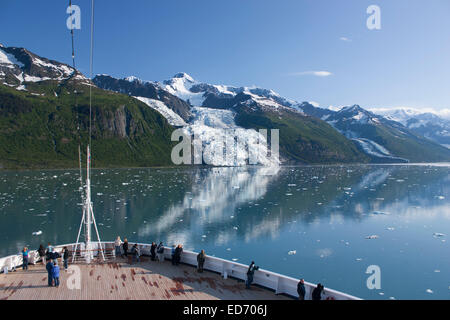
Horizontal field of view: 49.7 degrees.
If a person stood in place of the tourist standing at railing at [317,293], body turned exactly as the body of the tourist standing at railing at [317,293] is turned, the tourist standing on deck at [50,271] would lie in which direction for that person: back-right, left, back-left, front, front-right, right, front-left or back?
back-left

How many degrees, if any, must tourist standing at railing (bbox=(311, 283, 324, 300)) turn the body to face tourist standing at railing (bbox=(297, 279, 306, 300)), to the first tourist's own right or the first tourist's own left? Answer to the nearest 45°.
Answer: approximately 90° to the first tourist's own left

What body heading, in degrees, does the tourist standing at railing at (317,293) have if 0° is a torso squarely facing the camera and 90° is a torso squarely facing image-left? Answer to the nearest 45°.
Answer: approximately 225°

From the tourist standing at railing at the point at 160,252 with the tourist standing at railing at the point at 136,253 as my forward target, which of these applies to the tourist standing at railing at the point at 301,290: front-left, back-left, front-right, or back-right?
back-left

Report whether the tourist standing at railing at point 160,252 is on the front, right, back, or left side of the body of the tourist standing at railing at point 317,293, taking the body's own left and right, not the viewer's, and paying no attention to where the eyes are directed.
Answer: left

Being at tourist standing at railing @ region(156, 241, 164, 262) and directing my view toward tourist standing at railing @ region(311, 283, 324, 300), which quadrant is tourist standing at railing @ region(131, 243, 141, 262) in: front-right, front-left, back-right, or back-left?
back-right

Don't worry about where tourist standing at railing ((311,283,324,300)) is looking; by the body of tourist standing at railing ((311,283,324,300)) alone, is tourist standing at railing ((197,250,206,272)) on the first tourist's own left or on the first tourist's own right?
on the first tourist's own left

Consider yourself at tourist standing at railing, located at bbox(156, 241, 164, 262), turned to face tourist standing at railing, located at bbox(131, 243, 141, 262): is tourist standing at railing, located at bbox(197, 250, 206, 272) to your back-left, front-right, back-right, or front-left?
back-left
